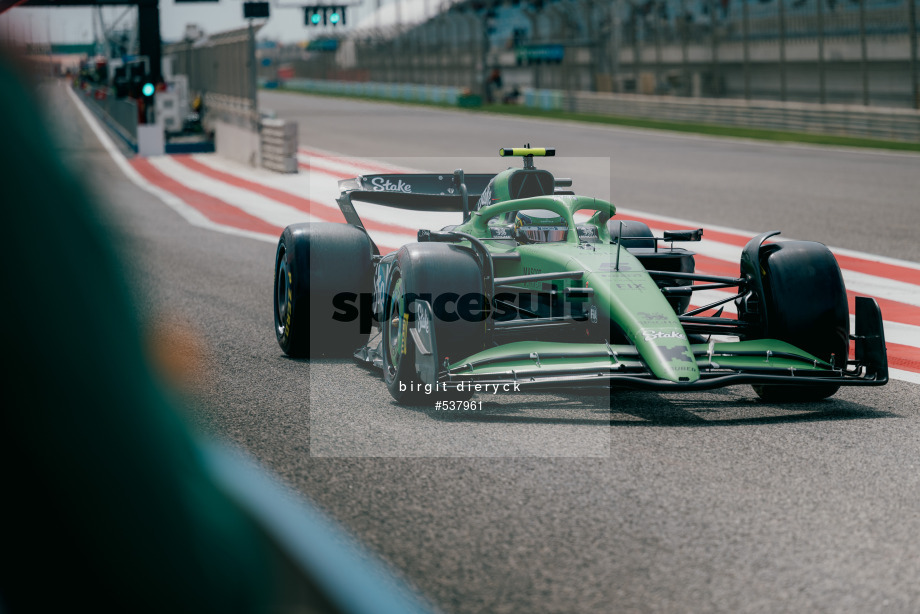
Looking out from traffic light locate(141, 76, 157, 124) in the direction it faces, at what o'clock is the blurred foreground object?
The blurred foreground object is roughly at 12 o'clock from the traffic light.

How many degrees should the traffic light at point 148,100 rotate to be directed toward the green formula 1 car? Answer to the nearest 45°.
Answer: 0° — it already faces it

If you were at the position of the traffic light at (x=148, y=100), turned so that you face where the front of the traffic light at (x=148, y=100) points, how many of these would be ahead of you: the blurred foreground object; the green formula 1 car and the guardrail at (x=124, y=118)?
2

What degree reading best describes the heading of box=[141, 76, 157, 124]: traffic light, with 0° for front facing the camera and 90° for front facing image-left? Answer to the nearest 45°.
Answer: approximately 0°
